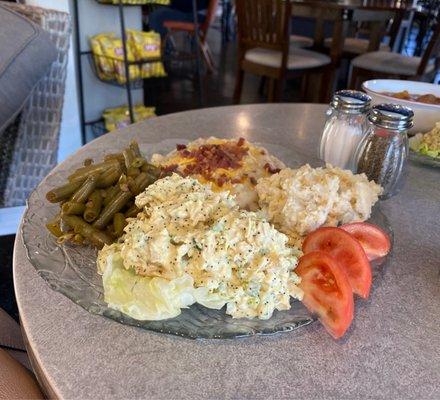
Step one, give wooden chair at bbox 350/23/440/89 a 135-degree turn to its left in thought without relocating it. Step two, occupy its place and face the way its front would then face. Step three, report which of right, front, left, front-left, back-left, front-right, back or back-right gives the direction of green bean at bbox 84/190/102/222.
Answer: front-right

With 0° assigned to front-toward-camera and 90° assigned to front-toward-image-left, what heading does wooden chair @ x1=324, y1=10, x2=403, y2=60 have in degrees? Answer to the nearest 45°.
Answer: approximately 45°

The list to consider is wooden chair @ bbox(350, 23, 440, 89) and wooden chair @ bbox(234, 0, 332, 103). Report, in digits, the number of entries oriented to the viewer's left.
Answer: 1

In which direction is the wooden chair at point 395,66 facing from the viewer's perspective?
to the viewer's left

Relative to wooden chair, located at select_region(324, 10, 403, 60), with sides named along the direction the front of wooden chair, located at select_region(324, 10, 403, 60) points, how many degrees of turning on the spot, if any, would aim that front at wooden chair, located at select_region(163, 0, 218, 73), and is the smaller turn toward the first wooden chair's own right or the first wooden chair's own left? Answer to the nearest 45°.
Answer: approximately 45° to the first wooden chair's own right
